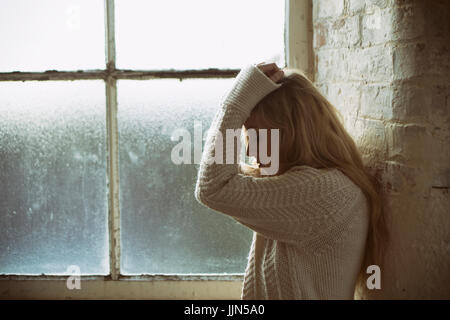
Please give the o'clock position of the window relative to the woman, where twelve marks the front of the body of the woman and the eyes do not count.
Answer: The window is roughly at 1 o'clock from the woman.

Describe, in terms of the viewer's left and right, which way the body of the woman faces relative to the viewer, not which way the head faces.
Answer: facing to the left of the viewer

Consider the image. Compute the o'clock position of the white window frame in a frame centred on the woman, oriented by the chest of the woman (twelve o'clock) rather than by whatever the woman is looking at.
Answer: The white window frame is roughly at 1 o'clock from the woman.
